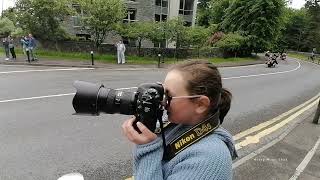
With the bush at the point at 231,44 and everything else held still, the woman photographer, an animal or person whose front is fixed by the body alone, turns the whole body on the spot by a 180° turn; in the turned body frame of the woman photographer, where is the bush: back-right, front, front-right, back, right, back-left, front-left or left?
left

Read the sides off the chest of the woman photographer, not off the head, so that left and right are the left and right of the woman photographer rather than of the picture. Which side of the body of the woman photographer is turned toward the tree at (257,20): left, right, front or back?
right

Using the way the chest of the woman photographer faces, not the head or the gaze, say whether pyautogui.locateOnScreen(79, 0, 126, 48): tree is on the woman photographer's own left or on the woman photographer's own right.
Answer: on the woman photographer's own right

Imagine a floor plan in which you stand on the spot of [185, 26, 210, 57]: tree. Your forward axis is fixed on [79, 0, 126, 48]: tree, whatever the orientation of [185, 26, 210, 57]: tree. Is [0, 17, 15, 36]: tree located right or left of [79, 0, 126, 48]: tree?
right

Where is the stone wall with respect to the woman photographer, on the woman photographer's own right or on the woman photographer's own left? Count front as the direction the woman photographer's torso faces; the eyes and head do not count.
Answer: on the woman photographer's own right

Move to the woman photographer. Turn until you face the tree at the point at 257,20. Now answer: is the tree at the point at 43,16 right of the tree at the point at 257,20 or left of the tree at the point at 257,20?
left

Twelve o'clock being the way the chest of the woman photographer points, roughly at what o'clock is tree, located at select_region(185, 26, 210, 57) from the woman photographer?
The tree is roughly at 3 o'clock from the woman photographer.

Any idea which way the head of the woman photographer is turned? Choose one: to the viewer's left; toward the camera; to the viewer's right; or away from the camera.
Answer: to the viewer's left

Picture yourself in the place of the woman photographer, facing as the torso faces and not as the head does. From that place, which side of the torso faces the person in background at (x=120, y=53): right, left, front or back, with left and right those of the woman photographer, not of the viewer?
right

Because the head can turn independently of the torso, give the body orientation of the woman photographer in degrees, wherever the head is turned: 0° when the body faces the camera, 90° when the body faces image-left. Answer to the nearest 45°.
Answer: approximately 90°
